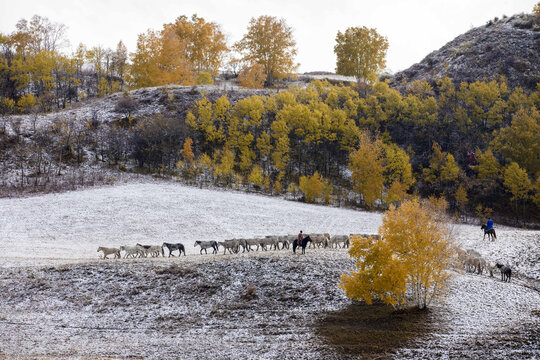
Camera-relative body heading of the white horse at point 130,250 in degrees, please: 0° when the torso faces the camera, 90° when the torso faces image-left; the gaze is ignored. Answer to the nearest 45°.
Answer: approximately 90°

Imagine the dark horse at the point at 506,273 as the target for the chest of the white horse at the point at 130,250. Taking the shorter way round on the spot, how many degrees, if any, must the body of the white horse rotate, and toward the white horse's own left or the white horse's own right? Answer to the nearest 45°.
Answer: approximately 135° to the white horse's own left

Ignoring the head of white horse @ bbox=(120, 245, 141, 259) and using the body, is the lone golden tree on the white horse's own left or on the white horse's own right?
on the white horse's own left
